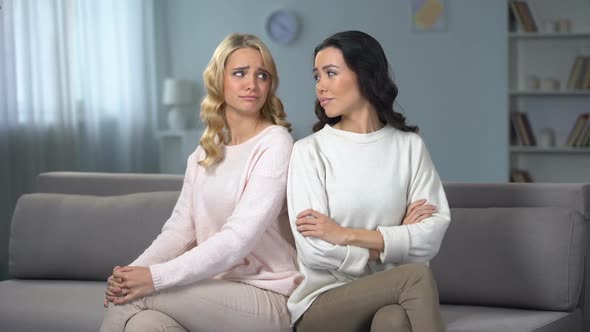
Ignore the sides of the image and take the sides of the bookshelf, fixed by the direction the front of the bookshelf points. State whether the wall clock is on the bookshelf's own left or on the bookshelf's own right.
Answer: on the bookshelf's own right

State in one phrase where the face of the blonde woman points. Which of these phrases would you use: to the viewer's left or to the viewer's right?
to the viewer's right

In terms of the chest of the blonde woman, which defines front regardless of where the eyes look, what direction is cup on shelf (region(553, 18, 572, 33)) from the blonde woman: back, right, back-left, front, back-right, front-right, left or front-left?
back

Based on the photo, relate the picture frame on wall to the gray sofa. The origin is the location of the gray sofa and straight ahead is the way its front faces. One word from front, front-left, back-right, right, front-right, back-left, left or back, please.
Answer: back

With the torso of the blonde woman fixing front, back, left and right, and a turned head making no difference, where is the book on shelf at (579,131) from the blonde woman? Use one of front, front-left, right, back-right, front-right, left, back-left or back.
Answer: back

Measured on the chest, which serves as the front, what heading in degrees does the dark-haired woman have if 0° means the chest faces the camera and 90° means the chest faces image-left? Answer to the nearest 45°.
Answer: approximately 0°

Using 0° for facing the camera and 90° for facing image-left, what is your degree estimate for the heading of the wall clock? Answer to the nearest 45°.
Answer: approximately 0°
